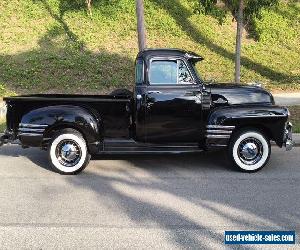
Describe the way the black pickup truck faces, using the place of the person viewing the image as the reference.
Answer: facing to the right of the viewer
